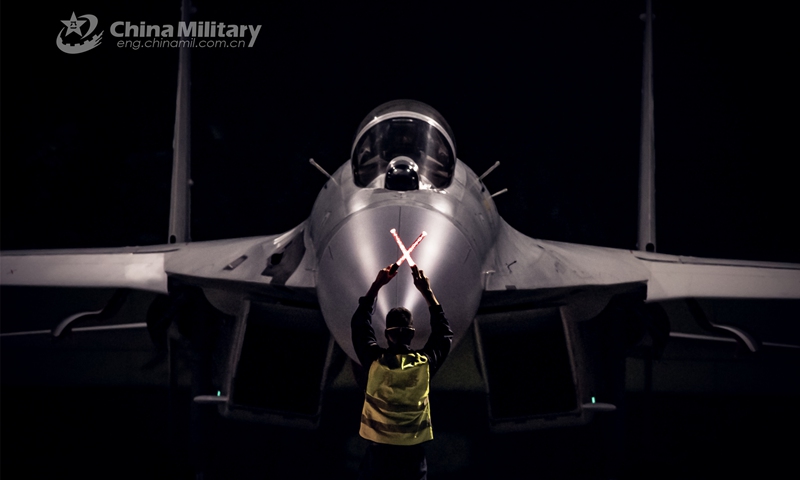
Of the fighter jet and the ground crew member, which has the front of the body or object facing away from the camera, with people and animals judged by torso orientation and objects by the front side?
the ground crew member

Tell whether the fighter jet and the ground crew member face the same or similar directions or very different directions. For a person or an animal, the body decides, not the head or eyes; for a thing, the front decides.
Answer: very different directions

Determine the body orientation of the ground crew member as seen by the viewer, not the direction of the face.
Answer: away from the camera

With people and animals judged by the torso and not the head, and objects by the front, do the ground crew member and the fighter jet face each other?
yes

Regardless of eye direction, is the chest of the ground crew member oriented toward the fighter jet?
yes

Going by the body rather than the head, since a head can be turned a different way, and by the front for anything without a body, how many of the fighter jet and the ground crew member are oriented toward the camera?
1

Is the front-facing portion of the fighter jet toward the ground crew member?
yes
